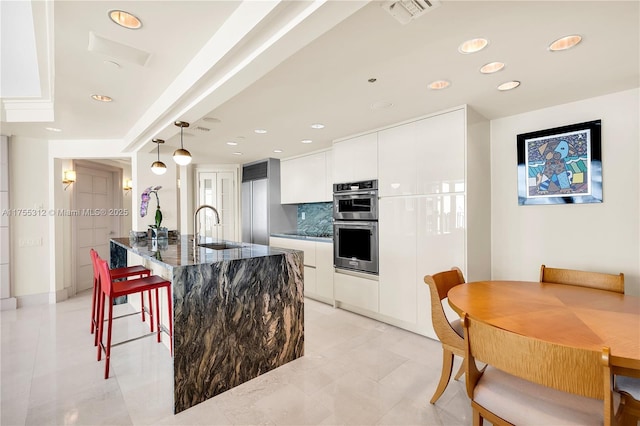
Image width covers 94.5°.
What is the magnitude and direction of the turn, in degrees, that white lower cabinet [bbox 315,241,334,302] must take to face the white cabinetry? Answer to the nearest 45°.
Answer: approximately 90° to its left

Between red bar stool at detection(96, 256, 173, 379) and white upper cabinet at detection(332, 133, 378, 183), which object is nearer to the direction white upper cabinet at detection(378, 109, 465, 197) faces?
the red bar stool

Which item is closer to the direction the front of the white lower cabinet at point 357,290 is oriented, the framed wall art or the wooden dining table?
the wooden dining table

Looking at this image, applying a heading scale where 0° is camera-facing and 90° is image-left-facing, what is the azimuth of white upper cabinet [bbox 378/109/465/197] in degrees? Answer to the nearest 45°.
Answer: approximately 45°

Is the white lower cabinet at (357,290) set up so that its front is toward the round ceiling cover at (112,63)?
yes

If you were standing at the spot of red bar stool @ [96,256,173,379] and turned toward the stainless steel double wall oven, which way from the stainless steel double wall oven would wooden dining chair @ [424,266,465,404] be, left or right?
right

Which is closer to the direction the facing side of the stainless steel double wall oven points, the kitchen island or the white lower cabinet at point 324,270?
the kitchen island

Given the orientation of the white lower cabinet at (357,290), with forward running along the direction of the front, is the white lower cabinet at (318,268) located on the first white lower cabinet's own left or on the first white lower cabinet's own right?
on the first white lower cabinet's own right
